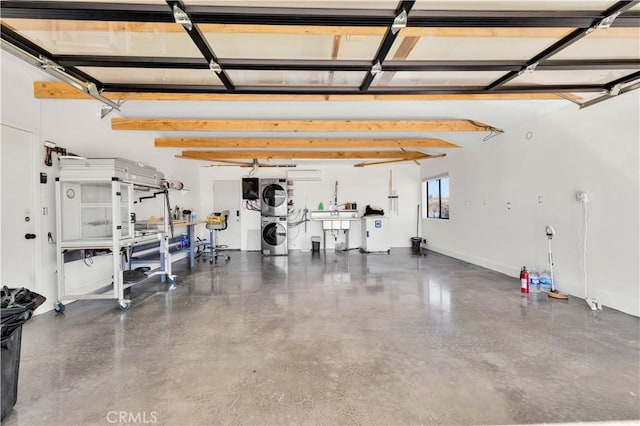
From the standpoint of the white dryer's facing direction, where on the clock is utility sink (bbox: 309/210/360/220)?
The utility sink is roughly at 9 o'clock from the white dryer.

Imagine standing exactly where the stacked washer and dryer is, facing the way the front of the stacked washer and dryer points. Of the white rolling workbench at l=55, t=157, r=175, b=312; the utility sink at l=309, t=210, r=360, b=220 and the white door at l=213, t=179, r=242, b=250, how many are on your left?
1

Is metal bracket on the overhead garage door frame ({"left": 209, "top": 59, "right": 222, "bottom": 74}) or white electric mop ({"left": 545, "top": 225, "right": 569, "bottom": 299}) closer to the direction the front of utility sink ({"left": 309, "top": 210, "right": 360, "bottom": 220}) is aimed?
the metal bracket on the overhead garage door frame

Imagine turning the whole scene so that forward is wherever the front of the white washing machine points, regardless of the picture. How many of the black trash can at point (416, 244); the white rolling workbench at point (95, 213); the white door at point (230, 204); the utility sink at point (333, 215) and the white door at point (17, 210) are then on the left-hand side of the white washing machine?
2

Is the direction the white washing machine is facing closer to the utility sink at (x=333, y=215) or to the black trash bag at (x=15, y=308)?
the black trash bag

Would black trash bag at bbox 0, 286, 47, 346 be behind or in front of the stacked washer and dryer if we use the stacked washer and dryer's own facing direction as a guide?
in front

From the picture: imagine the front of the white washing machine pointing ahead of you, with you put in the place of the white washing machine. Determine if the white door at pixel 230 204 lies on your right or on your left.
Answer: on your right

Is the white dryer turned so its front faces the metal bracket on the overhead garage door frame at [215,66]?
yes

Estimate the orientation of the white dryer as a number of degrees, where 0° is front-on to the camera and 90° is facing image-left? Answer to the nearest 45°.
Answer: approximately 0°
